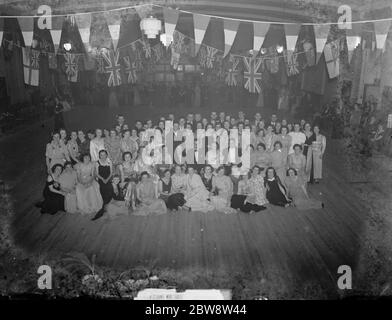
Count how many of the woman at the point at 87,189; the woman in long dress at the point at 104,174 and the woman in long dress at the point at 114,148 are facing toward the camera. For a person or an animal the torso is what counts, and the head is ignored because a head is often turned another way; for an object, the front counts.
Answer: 3

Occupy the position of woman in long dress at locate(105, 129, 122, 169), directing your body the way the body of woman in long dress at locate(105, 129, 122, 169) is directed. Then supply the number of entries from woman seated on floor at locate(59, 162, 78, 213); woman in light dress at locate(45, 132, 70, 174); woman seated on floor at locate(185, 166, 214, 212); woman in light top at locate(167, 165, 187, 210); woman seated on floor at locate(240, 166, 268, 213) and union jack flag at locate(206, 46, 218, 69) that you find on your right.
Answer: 2

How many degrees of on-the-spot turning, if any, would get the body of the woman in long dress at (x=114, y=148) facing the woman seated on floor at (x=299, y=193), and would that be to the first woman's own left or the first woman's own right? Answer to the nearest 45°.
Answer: approximately 90° to the first woman's own left

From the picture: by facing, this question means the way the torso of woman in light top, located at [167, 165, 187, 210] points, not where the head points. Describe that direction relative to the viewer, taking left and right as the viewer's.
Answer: facing the viewer

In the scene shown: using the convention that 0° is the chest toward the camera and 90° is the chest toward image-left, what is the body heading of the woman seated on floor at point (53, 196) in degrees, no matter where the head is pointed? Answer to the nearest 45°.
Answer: approximately 315°

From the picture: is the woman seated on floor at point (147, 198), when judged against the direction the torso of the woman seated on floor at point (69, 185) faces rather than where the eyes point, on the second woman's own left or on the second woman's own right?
on the second woman's own left

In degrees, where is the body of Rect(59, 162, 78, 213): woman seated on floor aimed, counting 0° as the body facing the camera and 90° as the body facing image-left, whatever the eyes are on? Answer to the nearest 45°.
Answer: approximately 0°

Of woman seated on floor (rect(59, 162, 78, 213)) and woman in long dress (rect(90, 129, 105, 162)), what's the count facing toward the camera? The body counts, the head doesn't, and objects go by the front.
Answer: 2

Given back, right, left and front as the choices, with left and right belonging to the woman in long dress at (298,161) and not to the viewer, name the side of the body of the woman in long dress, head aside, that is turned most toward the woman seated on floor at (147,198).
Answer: right

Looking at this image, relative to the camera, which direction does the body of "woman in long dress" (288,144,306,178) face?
toward the camera

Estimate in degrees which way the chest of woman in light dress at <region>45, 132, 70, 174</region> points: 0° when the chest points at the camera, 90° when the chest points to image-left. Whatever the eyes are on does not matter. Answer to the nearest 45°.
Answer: approximately 0°
